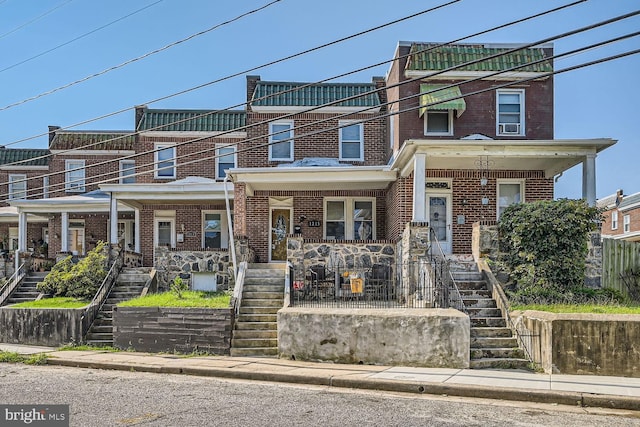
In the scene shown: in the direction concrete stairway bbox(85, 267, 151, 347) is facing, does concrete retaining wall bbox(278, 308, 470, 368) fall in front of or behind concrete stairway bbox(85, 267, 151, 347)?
in front

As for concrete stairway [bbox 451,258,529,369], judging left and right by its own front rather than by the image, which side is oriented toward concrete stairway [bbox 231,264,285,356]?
right

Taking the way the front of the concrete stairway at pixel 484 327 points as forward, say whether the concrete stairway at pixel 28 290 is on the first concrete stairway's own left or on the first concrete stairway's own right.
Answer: on the first concrete stairway's own right

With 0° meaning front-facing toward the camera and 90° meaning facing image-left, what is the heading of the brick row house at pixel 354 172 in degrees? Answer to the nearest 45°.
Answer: approximately 0°

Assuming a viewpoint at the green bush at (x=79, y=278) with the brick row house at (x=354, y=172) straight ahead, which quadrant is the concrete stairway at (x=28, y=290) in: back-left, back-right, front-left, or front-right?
back-left

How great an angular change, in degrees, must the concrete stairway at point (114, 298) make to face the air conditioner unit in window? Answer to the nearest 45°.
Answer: approximately 90° to its left

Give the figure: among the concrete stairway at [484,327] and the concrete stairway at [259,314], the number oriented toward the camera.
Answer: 2

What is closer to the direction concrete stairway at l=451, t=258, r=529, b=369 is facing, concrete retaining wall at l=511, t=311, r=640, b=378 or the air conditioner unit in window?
the concrete retaining wall

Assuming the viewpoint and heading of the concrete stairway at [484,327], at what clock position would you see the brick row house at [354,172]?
The brick row house is roughly at 5 o'clock from the concrete stairway.

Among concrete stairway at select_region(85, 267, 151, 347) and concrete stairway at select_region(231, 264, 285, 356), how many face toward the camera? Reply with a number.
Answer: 2

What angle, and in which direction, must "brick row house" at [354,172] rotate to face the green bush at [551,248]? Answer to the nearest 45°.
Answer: approximately 45° to its left

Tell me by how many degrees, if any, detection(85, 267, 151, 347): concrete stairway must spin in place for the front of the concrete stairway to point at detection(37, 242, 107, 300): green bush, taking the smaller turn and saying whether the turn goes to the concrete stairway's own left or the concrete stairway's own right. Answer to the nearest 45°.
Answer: approximately 135° to the concrete stairway's own right
